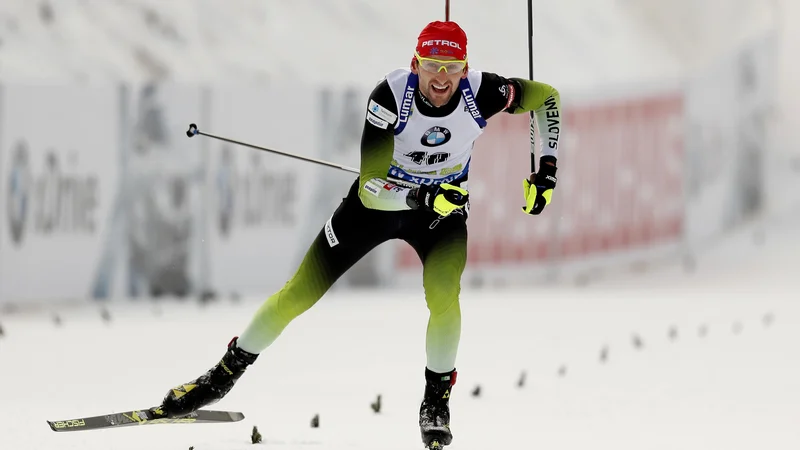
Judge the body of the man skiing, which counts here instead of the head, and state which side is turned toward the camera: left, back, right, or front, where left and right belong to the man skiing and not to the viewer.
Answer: front

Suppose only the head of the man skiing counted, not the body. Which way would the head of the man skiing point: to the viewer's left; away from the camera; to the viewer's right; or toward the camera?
toward the camera
